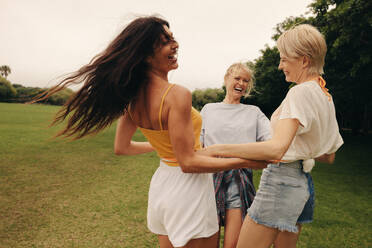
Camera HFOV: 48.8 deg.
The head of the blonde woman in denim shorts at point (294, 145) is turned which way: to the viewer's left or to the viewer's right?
to the viewer's left

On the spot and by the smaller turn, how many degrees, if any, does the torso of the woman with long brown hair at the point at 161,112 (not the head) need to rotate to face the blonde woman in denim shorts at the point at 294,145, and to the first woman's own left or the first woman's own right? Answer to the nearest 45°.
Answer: approximately 45° to the first woman's own right

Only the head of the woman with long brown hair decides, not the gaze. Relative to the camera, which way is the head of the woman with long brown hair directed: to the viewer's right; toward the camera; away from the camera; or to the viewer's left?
to the viewer's right

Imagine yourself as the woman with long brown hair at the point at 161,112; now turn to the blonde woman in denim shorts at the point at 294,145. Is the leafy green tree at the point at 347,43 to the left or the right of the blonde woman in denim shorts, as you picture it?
left

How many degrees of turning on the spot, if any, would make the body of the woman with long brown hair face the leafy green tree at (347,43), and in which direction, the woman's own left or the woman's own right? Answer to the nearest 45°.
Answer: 0° — they already face it

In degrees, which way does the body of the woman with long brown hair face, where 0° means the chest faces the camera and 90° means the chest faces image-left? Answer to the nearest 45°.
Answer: approximately 225°
